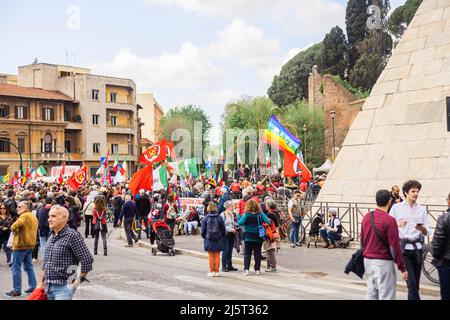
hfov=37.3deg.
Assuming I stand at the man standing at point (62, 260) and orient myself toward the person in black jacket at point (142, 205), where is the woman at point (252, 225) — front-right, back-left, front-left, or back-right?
front-right

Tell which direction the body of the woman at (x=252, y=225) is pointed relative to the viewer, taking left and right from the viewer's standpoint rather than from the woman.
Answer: facing away from the viewer

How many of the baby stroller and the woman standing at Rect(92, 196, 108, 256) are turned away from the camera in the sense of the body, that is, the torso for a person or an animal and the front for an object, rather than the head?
1

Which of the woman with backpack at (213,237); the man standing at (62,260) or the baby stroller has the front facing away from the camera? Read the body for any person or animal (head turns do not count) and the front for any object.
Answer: the woman with backpack

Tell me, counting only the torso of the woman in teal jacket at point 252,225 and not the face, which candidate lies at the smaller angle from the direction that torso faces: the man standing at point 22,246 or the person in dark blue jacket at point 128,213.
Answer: the person in dark blue jacket

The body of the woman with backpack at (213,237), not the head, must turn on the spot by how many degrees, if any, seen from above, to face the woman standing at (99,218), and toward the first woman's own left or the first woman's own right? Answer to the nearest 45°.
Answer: approximately 45° to the first woman's own left

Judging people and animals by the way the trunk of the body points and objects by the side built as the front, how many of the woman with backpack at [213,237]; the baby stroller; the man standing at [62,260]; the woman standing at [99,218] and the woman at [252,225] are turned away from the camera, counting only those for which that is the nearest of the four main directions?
3

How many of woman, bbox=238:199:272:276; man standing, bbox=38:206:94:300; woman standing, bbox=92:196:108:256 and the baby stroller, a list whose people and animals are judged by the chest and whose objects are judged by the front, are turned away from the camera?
2

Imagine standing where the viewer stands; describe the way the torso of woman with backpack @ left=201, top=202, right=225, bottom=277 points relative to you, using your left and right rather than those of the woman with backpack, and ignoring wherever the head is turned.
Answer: facing away from the viewer

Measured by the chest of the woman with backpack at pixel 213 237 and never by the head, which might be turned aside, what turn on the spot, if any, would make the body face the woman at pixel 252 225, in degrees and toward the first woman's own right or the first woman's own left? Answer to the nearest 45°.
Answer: approximately 90° to the first woman's own right

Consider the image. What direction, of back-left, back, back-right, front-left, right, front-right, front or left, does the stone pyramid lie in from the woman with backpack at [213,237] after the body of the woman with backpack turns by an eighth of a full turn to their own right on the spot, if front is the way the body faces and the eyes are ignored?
front

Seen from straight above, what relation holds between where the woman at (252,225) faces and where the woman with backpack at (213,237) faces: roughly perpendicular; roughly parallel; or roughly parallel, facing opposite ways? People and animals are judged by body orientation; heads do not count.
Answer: roughly parallel

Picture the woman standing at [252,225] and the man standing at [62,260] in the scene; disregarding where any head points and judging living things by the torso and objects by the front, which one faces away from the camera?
the woman standing
